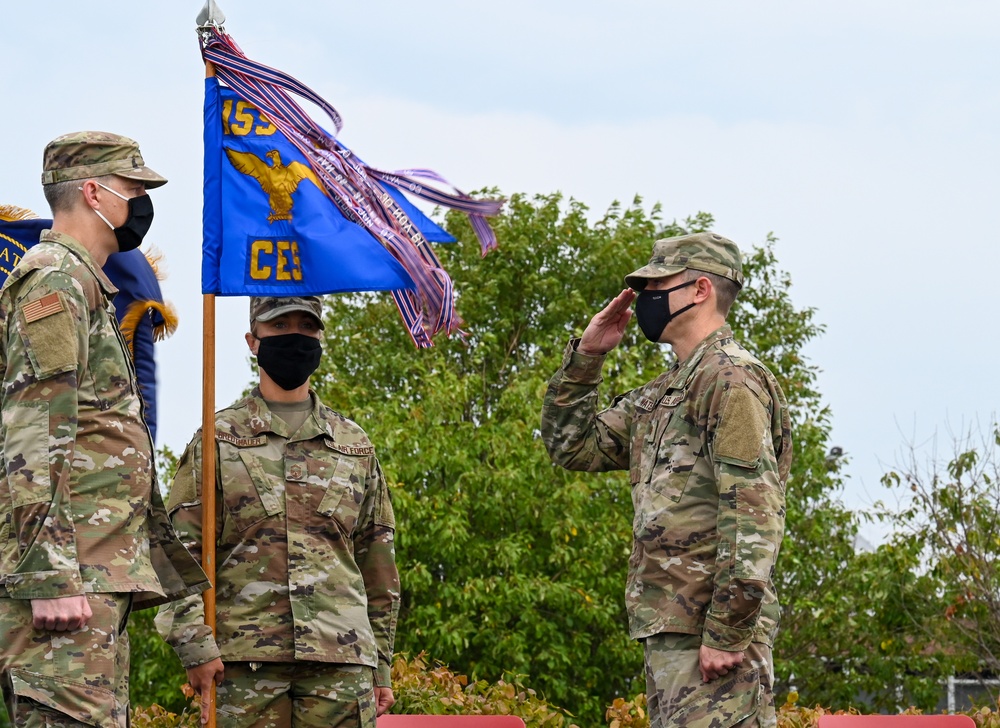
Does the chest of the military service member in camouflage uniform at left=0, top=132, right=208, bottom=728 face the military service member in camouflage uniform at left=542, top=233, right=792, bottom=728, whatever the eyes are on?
yes

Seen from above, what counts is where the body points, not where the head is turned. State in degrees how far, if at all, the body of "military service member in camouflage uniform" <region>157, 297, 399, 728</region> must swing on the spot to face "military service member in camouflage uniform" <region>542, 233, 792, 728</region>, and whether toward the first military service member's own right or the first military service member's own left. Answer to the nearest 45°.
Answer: approximately 45° to the first military service member's own left

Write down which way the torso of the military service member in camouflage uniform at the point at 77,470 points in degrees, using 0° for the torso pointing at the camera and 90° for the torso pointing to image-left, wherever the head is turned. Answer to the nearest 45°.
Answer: approximately 270°

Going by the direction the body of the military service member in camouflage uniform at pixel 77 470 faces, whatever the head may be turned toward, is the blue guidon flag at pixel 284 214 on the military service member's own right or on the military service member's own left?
on the military service member's own left

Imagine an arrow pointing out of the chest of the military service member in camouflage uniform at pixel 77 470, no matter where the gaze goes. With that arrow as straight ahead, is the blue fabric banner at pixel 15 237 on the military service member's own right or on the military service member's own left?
on the military service member's own left

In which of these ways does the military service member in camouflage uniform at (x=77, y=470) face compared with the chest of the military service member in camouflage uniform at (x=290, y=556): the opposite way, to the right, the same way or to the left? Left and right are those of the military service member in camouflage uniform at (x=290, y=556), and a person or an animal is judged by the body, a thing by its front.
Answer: to the left

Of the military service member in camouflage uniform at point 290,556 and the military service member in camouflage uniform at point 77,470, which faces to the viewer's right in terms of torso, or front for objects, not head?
the military service member in camouflage uniform at point 77,470

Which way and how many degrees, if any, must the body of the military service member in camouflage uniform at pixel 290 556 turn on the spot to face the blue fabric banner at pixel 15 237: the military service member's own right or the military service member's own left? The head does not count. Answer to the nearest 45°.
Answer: approximately 135° to the military service member's own right

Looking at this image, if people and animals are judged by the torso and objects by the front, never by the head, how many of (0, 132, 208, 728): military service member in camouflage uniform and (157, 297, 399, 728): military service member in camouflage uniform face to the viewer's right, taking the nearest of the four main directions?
1

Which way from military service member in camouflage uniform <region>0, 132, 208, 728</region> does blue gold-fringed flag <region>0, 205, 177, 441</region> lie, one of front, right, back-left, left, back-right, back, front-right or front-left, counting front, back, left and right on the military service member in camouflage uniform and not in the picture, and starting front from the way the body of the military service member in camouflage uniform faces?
left

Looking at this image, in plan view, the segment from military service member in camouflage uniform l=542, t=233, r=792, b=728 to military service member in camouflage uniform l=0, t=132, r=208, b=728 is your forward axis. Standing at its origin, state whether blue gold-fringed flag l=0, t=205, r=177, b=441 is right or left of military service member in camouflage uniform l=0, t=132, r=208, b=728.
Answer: right

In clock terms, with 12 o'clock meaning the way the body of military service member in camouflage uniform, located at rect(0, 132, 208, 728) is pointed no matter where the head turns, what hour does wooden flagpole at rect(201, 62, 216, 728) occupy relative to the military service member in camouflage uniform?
The wooden flagpole is roughly at 10 o'clock from the military service member in camouflage uniform.

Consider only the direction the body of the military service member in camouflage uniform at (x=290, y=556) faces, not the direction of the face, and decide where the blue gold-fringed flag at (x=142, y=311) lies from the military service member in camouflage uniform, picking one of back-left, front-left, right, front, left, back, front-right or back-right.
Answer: back-right
